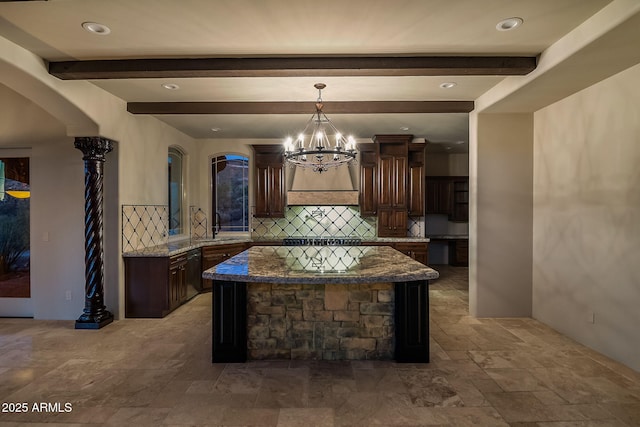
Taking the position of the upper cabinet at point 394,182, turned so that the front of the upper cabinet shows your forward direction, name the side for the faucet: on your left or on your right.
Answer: on your right

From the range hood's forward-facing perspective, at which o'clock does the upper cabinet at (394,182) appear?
The upper cabinet is roughly at 9 o'clock from the range hood.

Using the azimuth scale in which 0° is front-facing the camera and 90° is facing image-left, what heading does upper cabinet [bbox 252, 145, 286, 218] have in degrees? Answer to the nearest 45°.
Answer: approximately 0°

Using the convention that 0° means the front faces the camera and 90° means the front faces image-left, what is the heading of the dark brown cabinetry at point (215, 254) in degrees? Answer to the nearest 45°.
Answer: approximately 315°

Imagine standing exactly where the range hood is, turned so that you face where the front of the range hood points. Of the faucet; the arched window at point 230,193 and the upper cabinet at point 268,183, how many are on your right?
3

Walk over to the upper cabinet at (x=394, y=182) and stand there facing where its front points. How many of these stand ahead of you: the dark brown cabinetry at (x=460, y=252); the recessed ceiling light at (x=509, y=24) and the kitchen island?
2
